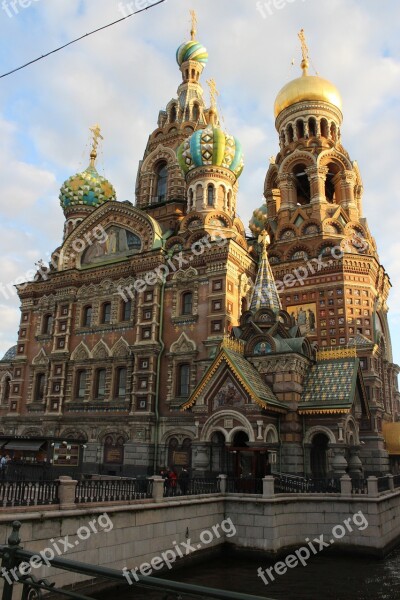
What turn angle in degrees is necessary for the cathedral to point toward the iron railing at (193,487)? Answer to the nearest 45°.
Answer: approximately 45° to its right

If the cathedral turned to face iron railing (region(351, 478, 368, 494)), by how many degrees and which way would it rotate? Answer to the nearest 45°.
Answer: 0° — it already faces it

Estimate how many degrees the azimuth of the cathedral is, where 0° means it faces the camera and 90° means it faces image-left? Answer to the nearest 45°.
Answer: approximately 315°

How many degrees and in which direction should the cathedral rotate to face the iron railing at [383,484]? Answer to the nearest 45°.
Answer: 0° — it already faces it

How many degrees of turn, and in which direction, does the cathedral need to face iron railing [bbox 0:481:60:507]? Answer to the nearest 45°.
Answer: approximately 45° to its right
